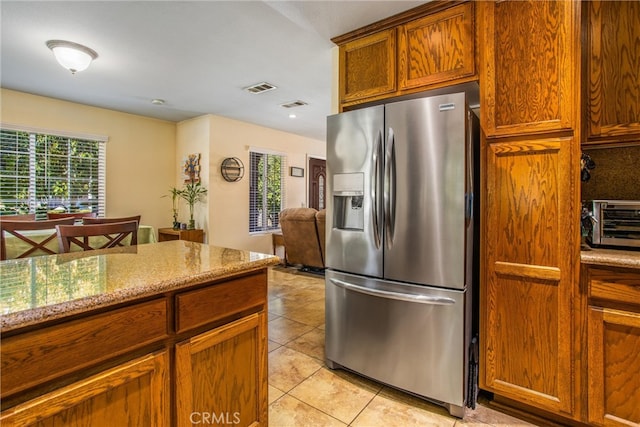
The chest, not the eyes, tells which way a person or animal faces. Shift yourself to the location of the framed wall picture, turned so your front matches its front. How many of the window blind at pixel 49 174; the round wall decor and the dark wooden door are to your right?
2

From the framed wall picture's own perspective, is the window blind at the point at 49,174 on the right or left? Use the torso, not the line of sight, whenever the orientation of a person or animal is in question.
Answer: on its right

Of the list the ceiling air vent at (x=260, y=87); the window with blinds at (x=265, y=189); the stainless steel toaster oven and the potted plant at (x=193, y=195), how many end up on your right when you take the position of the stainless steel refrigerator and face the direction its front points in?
3

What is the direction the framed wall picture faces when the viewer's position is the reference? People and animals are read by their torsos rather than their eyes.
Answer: facing the viewer and to the right of the viewer

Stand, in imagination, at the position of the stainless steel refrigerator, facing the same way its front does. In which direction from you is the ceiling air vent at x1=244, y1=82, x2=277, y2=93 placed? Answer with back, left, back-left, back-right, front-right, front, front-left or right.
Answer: right

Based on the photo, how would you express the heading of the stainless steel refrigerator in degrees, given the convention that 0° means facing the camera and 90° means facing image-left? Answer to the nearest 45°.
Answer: approximately 45°

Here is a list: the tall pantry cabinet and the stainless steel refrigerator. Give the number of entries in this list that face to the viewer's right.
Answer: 0

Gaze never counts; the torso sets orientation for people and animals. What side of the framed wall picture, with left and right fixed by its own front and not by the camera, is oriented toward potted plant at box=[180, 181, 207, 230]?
right

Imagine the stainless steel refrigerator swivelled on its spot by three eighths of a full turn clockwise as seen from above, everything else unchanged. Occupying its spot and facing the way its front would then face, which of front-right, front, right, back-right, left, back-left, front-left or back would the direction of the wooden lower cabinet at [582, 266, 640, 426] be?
right

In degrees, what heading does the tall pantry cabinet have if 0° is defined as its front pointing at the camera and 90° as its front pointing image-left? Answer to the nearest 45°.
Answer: approximately 45°

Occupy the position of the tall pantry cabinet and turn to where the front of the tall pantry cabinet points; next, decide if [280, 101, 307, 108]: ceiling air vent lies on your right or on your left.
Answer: on your right

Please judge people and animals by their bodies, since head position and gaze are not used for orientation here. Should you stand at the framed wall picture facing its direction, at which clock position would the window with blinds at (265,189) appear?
The window with blinds is roughly at 3 o'clock from the framed wall picture.
